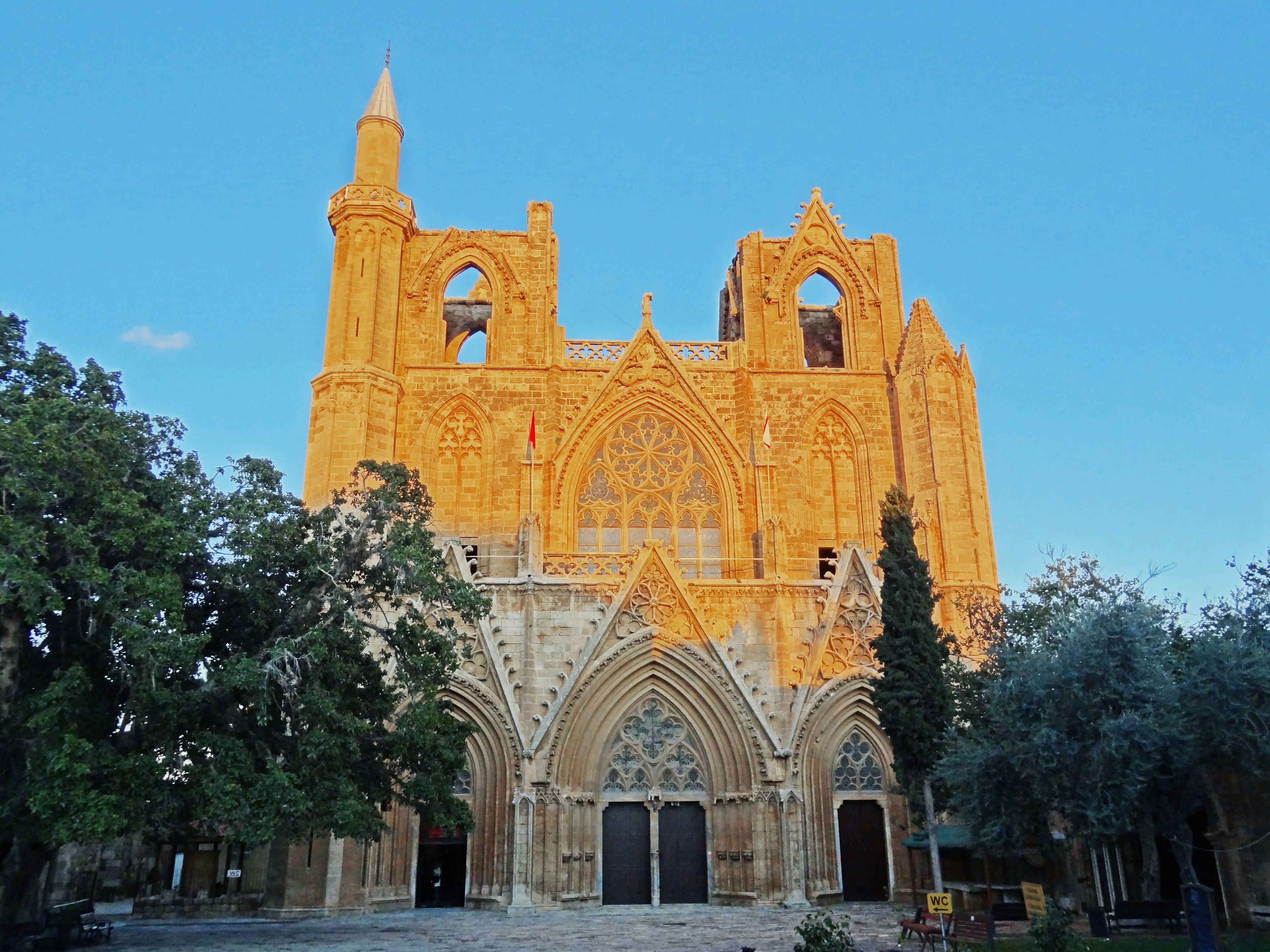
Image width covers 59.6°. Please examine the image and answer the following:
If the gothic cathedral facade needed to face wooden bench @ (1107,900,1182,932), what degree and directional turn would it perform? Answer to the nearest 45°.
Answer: approximately 45° to its left

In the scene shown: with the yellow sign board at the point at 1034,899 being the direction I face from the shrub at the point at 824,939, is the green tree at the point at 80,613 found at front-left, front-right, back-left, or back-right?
back-left

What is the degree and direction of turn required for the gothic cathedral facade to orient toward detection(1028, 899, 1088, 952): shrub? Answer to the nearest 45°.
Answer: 0° — it already faces it

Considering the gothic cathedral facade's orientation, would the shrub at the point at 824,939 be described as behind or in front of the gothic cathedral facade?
in front

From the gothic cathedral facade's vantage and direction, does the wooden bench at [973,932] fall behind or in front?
in front

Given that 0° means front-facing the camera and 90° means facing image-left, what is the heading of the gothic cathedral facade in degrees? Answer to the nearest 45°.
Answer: approximately 0°

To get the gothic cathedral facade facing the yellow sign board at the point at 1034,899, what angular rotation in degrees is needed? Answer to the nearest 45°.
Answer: approximately 45° to its left

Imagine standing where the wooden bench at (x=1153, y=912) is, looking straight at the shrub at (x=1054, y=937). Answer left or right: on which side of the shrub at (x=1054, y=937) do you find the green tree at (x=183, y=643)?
right

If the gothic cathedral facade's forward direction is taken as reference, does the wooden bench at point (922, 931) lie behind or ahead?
ahead

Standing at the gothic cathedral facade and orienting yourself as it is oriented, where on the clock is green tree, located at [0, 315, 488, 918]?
The green tree is roughly at 1 o'clock from the gothic cathedral facade.

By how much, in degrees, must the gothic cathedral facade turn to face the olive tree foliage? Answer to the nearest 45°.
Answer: approximately 45° to its left
